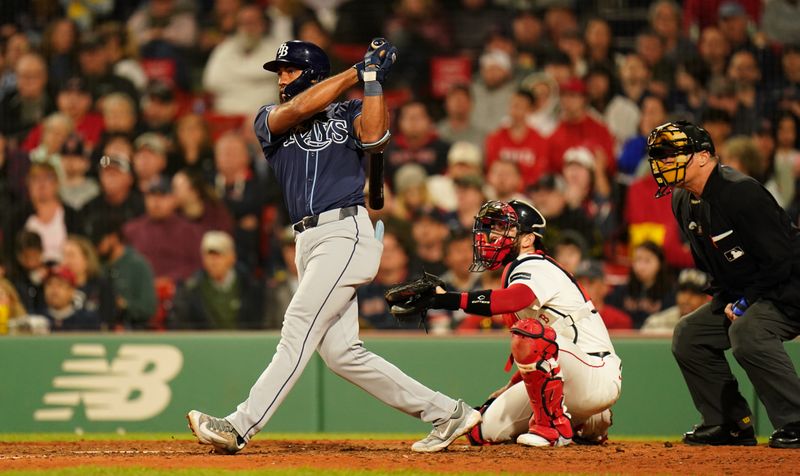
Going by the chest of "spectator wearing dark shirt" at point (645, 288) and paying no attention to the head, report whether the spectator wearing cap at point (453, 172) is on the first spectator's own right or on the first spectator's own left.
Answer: on the first spectator's own right

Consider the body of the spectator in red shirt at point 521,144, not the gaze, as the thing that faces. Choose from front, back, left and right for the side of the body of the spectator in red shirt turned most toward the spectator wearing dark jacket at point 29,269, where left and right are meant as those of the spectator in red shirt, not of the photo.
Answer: right

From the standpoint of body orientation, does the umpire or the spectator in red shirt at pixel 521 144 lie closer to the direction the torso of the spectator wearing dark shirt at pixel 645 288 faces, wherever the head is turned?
the umpire

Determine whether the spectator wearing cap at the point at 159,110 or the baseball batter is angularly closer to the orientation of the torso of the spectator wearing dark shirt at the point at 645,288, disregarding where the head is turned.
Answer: the baseball batter

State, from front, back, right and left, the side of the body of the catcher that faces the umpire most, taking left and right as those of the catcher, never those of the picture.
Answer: back

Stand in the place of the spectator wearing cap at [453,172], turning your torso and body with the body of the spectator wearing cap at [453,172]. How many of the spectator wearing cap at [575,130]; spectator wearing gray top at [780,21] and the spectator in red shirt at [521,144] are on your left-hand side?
3

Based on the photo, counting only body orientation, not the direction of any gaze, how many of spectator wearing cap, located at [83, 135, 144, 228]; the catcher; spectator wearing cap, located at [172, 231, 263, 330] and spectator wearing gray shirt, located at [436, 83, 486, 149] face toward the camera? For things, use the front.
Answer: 3
